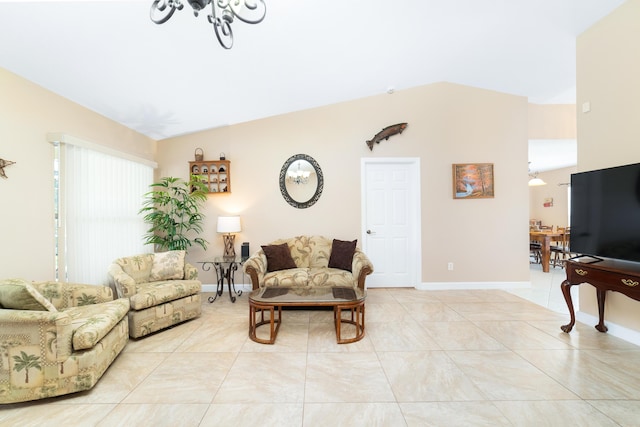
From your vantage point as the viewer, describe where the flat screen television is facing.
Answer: facing the viewer and to the left of the viewer

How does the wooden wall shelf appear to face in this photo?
toward the camera

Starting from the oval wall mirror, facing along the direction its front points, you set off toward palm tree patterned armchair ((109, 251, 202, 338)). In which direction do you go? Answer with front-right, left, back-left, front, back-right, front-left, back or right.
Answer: front-right

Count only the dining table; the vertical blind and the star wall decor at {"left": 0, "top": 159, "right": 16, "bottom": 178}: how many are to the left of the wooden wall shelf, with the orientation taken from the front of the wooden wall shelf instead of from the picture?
1

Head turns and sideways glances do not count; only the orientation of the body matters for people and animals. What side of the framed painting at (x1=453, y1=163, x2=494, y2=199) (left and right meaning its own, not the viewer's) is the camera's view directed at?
front

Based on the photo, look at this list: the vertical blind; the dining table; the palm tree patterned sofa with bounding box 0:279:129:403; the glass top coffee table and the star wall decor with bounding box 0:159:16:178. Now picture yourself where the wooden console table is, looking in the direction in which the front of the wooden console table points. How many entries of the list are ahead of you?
4

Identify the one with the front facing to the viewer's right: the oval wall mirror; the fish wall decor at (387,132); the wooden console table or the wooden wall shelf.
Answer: the fish wall decor

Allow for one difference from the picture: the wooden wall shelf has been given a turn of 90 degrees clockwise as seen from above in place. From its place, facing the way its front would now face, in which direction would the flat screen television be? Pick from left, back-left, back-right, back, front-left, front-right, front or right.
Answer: back-left

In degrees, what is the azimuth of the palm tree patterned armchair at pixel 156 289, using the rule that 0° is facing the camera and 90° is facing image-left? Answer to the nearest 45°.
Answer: approximately 315°

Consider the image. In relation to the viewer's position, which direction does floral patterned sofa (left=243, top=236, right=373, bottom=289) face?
facing the viewer

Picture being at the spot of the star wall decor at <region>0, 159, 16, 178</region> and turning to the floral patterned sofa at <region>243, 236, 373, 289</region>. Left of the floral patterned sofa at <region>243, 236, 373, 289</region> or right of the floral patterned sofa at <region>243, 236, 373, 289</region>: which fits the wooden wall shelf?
left

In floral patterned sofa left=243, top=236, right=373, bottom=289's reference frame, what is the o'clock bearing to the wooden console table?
The wooden console table is roughly at 10 o'clock from the floral patterned sofa.

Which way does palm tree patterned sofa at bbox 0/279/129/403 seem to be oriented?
to the viewer's right

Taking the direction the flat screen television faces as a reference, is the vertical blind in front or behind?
in front

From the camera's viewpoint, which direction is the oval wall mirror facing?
toward the camera

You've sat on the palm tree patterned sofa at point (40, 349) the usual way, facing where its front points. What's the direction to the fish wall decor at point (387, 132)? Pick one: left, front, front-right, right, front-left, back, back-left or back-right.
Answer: front

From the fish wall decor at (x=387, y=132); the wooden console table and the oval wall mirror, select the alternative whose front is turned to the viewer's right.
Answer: the fish wall decor

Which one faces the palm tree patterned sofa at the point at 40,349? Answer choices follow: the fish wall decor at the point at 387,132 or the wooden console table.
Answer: the wooden console table
